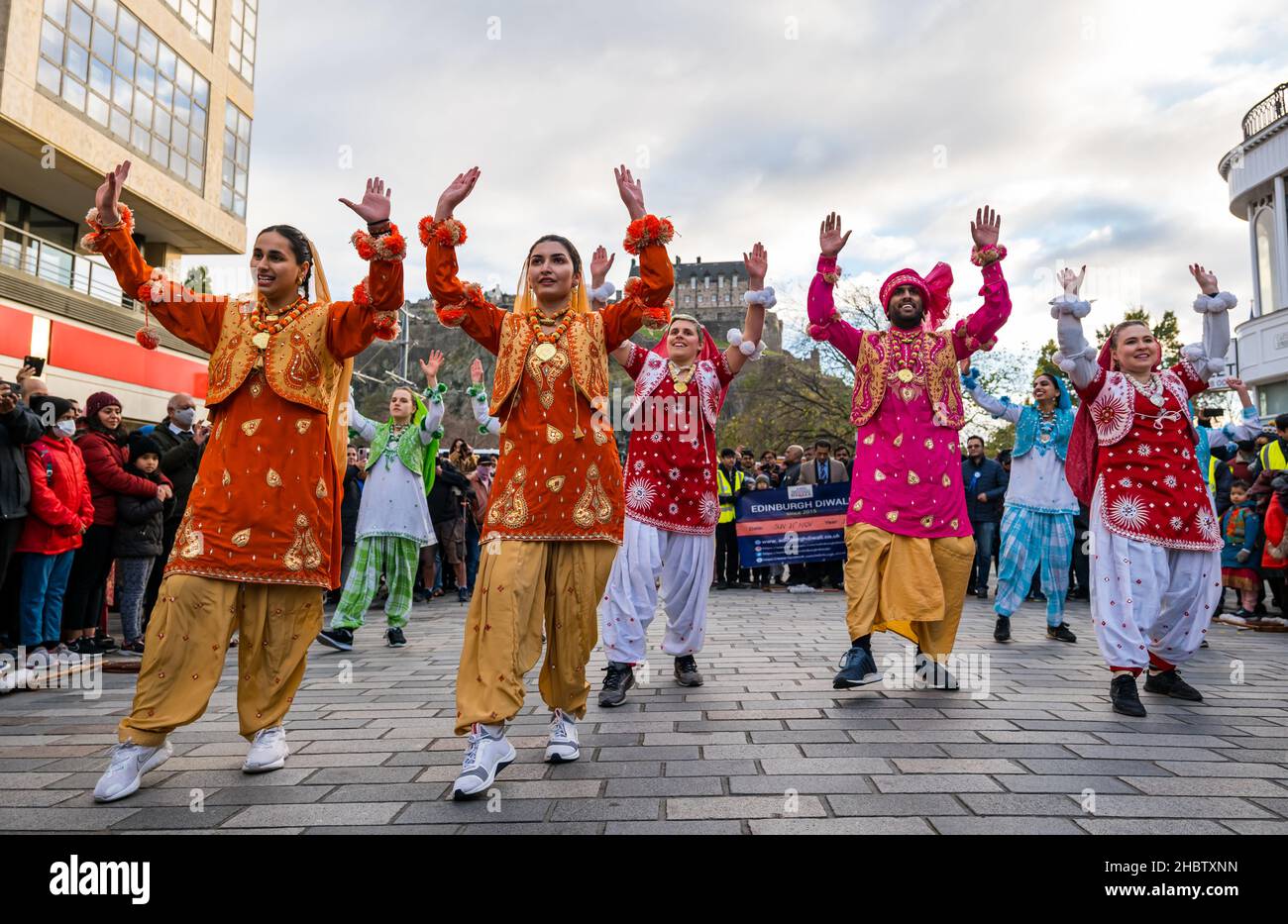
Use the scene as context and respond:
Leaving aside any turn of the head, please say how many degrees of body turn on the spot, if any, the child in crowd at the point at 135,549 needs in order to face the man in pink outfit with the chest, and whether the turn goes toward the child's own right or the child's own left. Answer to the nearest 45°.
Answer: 0° — they already face them

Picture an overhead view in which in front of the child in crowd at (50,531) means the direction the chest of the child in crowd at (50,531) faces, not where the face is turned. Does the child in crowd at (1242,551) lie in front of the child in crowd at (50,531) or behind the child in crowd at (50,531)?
in front

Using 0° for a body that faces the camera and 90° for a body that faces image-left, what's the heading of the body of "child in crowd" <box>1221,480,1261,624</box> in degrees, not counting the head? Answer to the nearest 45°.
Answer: approximately 45°

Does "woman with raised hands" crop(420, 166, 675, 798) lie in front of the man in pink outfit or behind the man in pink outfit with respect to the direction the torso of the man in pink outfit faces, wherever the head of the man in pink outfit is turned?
in front

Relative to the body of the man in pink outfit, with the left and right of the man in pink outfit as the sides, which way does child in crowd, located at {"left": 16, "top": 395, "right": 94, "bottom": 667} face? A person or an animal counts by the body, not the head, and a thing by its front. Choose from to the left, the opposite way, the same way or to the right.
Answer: to the left

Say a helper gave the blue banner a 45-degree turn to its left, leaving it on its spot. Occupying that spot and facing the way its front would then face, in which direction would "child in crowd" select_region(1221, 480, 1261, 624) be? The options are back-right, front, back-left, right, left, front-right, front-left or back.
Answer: front

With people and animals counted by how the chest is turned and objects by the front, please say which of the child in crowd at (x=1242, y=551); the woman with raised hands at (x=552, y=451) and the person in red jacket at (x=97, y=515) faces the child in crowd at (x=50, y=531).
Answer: the child in crowd at (x=1242, y=551)

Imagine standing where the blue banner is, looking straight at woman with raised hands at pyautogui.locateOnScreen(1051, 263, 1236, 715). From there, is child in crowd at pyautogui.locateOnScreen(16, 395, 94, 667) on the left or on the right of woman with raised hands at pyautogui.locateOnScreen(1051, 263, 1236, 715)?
right

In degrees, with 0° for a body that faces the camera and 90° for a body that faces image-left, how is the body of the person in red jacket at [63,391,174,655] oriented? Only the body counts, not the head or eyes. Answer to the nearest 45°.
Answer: approximately 270°

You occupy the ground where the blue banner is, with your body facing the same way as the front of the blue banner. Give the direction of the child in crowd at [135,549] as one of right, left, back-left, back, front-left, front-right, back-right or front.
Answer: front-right

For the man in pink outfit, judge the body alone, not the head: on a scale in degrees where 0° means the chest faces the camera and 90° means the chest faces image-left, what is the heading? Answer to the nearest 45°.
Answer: approximately 0°

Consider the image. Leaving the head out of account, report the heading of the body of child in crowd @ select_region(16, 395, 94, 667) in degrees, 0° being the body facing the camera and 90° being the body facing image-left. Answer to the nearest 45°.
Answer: approximately 315°

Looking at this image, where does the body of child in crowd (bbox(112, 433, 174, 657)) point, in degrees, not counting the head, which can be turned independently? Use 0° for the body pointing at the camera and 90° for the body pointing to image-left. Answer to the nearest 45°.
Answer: approximately 315°

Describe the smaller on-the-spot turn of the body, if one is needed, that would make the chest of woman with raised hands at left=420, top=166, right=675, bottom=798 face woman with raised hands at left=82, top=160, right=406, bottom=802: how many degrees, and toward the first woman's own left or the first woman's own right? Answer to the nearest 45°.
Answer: approximately 90° to the first woman's own right
